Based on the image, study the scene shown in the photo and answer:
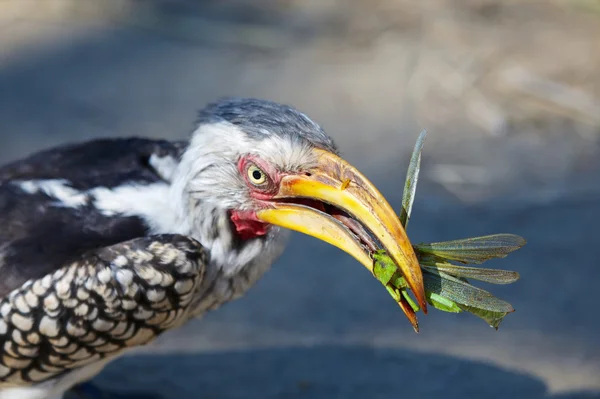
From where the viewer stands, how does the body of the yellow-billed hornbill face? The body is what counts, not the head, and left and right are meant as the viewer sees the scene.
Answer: facing to the right of the viewer
